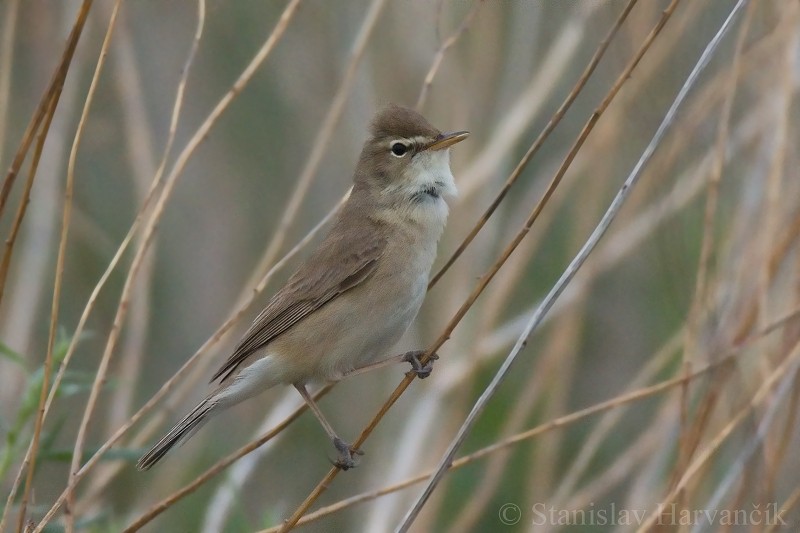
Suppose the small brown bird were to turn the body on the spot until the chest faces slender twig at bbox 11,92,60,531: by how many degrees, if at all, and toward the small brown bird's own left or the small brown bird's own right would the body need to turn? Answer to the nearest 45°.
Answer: approximately 135° to the small brown bird's own right

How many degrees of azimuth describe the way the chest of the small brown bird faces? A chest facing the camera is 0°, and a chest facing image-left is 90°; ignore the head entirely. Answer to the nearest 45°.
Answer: approximately 270°

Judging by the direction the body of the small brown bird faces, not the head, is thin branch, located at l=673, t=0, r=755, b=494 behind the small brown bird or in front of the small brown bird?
in front
